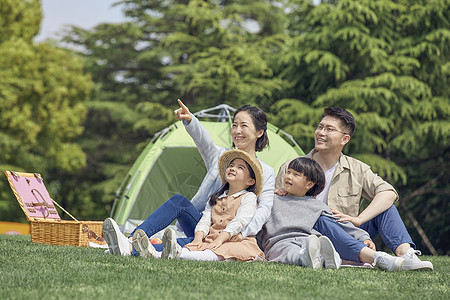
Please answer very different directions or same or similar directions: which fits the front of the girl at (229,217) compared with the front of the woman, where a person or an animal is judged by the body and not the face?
same or similar directions

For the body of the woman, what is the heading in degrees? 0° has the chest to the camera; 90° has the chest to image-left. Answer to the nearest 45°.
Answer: approximately 45°

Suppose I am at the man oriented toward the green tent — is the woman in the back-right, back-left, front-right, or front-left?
front-left

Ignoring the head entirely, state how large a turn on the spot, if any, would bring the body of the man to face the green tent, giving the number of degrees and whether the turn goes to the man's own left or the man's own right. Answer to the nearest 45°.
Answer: approximately 135° to the man's own right

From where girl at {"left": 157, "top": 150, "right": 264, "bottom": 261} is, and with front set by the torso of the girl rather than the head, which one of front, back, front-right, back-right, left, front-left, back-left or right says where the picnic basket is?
right

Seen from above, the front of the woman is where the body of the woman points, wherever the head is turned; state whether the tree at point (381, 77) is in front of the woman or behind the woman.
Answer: behind

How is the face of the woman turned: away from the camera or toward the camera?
toward the camera

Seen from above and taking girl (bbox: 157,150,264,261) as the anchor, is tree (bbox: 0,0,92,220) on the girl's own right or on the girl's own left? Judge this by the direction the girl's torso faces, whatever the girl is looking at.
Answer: on the girl's own right

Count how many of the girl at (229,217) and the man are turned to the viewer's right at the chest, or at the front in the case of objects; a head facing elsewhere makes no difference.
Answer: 0

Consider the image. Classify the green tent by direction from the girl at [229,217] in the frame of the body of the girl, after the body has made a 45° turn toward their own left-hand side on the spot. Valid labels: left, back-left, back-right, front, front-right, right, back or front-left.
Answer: back

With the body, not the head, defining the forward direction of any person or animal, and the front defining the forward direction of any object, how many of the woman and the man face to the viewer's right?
0

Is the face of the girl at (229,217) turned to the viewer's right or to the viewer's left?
to the viewer's left

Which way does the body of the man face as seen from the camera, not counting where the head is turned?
toward the camera

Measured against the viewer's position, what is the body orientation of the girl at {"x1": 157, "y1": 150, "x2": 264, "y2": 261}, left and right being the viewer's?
facing the viewer and to the left of the viewer
